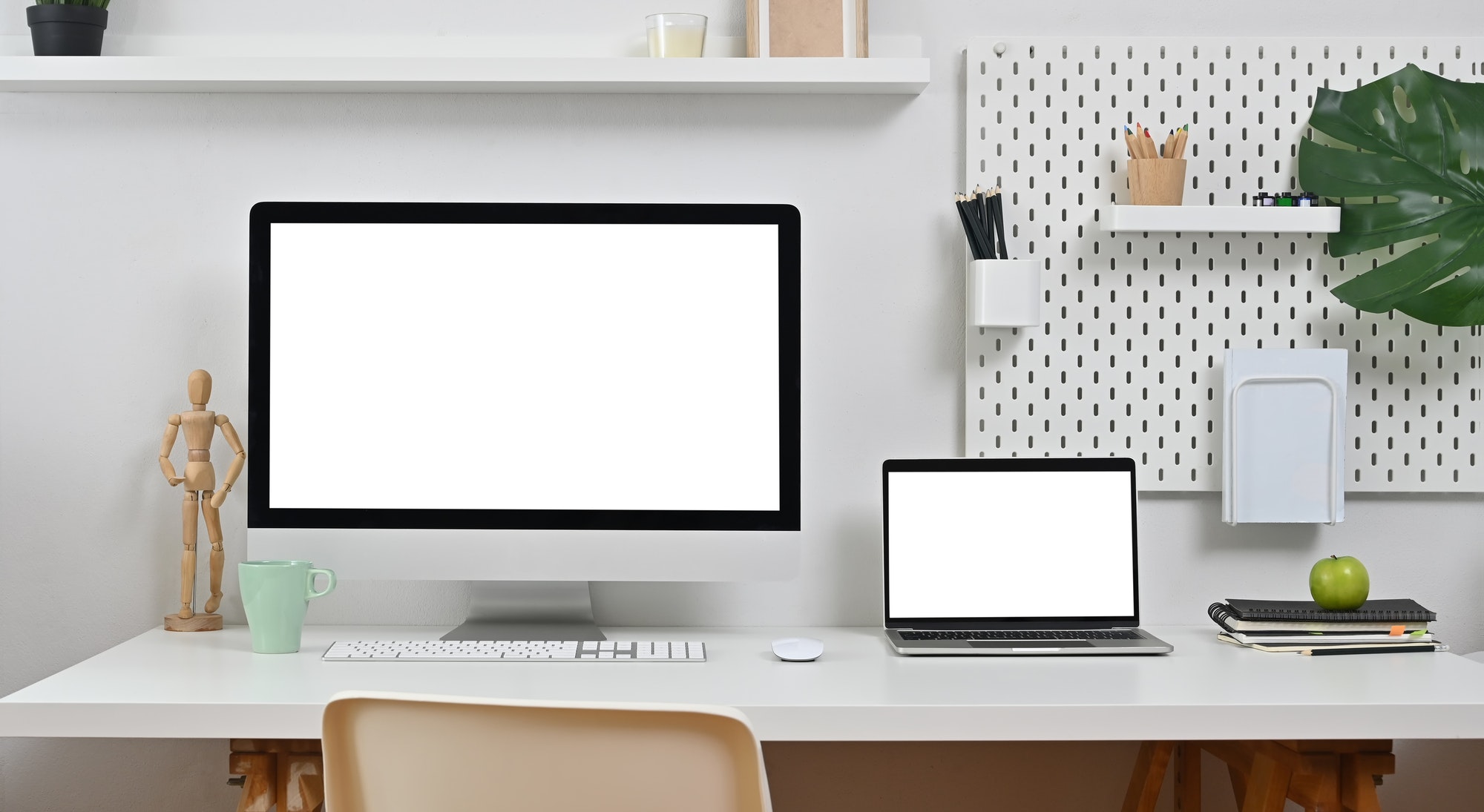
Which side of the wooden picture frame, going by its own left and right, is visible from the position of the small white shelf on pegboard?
left

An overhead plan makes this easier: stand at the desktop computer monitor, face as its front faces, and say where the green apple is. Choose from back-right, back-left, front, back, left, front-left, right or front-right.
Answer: left

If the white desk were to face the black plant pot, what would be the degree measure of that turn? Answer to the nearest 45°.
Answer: approximately 90° to its right

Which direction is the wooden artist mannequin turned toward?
toward the camera

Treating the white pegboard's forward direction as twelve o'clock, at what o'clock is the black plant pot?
The black plant pot is roughly at 2 o'clock from the white pegboard.

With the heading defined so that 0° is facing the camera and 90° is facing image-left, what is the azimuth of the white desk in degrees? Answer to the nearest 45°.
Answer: approximately 0°

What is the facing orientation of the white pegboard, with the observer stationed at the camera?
facing the viewer

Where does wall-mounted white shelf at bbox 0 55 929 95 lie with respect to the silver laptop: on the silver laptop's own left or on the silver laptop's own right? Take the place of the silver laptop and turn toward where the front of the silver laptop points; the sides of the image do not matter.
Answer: on the silver laptop's own right

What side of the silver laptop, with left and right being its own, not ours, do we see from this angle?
front

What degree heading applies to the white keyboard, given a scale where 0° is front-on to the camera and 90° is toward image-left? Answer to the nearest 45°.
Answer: approximately 0°

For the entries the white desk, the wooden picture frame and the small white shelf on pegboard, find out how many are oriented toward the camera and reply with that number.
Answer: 3
